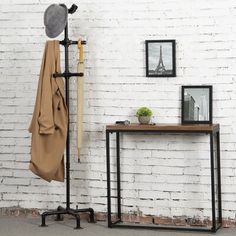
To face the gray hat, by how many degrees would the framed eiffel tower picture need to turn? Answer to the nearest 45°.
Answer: approximately 90° to its right

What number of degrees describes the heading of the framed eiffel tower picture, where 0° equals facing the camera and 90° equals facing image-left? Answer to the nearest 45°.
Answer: approximately 0°

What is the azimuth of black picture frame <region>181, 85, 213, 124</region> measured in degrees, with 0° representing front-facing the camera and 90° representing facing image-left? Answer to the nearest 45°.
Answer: approximately 0°

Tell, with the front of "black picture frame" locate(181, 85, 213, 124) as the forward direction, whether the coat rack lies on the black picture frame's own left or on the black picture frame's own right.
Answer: on the black picture frame's own right

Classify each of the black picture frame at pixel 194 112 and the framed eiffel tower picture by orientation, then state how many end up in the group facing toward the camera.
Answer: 2

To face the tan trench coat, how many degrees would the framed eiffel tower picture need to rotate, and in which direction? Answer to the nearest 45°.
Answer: approximately 90° to its right

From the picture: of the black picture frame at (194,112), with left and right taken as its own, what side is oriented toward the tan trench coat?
right

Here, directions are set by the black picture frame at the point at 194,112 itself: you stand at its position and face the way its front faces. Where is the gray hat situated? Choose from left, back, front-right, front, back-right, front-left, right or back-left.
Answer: right
